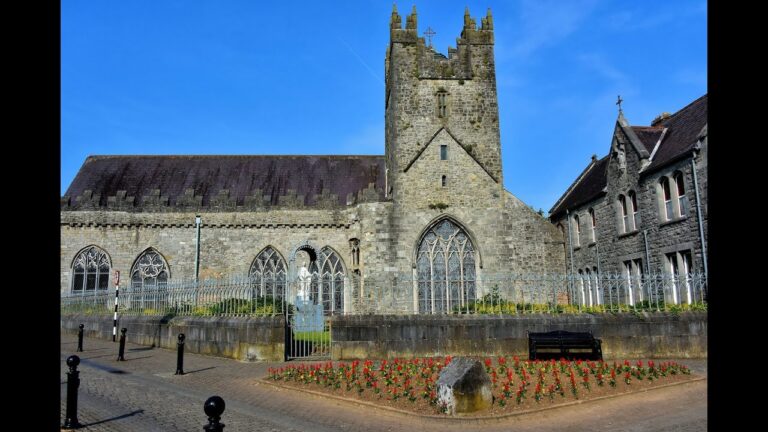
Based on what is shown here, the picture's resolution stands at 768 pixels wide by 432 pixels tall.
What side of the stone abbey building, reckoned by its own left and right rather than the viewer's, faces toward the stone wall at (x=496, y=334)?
front

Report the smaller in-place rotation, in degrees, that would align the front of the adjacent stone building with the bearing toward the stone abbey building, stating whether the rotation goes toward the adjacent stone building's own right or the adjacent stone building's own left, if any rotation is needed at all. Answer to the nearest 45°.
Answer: approximately 45° to the adjacent stone building's own right

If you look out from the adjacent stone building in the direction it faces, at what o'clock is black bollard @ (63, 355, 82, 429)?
The black bollard is roughly at 11 o'clock from the adjacent stone building.

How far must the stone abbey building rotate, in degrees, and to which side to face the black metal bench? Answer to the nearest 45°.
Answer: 0° — it already faces it

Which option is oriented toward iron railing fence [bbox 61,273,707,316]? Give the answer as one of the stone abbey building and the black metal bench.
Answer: the stone abbey building

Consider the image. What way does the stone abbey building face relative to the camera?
toward the camera

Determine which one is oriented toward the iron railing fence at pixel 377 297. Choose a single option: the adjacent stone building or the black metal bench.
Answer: the adjacent stone building

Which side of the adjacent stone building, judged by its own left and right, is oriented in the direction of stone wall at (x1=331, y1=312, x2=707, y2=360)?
front

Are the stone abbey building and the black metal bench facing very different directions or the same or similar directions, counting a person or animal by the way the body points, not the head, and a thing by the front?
same or similar directions

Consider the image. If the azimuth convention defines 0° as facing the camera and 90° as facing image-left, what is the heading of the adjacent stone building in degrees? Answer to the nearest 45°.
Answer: approximately 45°

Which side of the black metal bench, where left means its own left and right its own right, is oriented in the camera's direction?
front

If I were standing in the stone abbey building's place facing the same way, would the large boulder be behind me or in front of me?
in front

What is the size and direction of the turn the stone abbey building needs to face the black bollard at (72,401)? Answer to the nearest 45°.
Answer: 0° — it already faces it

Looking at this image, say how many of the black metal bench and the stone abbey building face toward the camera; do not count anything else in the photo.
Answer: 2
